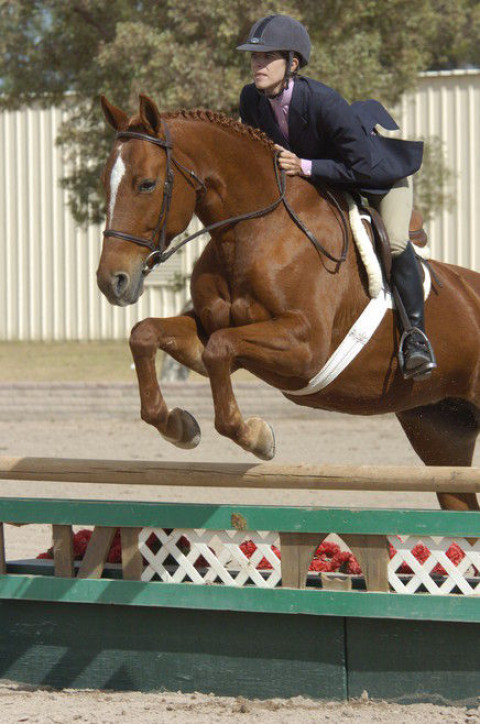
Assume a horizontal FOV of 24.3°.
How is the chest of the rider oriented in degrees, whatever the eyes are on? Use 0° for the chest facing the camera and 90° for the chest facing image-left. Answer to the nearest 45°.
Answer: approximately 45°

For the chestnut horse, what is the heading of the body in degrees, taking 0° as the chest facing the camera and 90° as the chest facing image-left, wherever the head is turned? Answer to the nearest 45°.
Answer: approximately 45°
